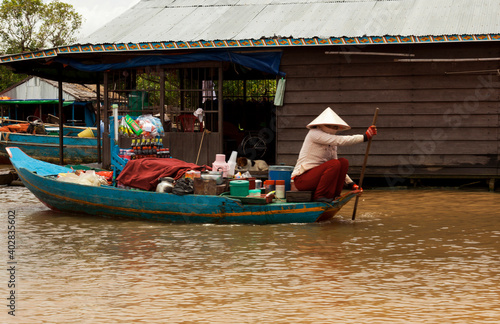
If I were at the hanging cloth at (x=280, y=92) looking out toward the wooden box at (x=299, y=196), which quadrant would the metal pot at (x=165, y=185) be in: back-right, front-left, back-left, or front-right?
front-right

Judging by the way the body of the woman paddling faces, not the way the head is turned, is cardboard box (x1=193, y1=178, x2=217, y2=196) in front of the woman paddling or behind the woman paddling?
behind

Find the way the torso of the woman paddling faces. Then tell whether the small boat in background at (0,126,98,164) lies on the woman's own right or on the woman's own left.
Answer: on the woman's own left

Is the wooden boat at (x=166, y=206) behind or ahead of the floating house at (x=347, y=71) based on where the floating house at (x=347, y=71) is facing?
ahead

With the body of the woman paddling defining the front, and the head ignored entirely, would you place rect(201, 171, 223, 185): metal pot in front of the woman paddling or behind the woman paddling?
behind

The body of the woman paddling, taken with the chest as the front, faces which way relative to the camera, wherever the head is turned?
to the viewer's right

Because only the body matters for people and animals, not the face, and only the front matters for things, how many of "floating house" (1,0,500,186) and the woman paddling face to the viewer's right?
1

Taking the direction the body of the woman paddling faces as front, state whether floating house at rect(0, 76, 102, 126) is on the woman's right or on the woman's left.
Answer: on the woman's left

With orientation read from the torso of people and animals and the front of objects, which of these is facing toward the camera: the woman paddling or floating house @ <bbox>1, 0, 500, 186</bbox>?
the floating house

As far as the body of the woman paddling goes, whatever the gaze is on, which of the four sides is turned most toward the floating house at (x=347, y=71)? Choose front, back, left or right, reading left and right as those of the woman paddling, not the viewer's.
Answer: left

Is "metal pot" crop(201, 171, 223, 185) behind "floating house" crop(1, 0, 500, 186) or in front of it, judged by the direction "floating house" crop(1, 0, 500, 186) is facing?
in front

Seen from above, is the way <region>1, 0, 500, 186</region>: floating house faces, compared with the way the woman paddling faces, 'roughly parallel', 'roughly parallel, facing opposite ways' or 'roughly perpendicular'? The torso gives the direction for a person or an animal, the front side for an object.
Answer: roughly perpendicular

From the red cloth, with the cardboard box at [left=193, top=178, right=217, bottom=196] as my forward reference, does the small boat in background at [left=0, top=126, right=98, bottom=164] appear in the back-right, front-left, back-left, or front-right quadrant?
back-left

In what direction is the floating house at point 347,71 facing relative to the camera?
toward the camera
